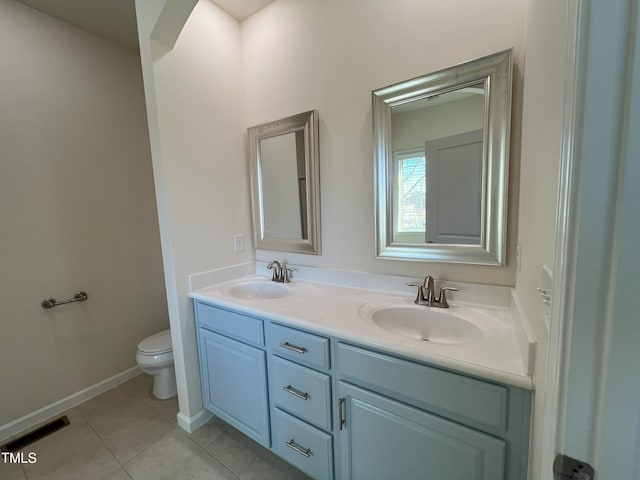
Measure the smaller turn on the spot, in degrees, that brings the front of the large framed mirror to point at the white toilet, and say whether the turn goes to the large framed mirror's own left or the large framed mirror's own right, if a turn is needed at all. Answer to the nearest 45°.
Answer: approximately 45° to the large framed mirror's own right

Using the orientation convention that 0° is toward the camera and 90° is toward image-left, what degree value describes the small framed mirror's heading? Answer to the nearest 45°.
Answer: approximately 45°

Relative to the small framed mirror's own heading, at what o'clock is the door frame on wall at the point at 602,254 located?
The door frame on wall is roughly at 10 o'clock from the small framed mirror.

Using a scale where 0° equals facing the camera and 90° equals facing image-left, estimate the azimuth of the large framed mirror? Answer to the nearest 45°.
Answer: approximately 45°

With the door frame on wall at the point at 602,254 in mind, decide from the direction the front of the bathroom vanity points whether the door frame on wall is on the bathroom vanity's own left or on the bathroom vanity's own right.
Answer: on the bathroom vanity's own left

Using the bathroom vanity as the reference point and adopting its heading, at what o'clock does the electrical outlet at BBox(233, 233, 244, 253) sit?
The electrical outlet is roughly at 3 o'clock from the bathroom vanity.

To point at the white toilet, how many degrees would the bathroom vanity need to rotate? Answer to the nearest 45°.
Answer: approximately 90° to its right
